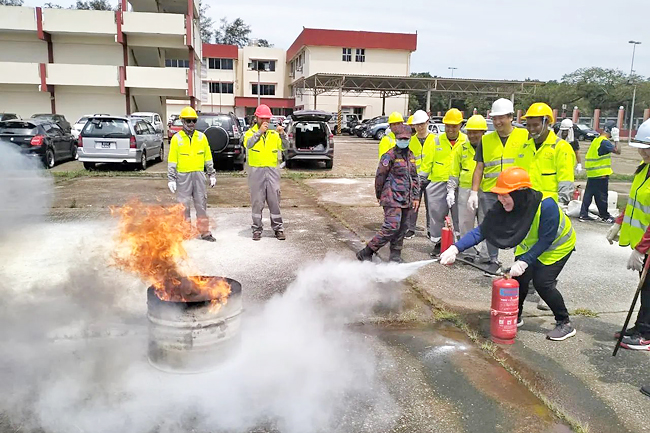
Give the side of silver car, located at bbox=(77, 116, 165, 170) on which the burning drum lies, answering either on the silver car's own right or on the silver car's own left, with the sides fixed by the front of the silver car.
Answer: on the silver car's own right

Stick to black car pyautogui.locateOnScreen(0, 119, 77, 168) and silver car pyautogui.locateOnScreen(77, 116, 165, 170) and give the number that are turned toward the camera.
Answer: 0

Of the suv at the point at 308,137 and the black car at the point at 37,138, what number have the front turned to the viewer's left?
0

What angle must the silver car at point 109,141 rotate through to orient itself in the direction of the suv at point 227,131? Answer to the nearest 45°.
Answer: approximately 45° to its right

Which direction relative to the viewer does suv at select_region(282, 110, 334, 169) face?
away from the camera

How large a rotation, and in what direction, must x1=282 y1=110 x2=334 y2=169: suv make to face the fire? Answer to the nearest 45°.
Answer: approximately 180°

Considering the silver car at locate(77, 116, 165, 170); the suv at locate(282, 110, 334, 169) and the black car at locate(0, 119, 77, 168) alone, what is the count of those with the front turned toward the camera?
0

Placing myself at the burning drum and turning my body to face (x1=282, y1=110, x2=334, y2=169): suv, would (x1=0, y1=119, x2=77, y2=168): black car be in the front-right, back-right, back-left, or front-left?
front-left

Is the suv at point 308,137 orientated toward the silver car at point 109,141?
no

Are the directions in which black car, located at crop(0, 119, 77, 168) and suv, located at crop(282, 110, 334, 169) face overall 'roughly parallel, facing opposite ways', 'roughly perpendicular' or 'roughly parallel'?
roughly parallel

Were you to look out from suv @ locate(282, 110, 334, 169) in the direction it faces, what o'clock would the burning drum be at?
The burning drum is roughly at 6 o'clock from the suv.

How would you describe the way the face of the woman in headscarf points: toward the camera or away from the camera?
toward the camera

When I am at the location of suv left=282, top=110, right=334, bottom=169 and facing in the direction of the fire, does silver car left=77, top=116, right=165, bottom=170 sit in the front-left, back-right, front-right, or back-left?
front-right

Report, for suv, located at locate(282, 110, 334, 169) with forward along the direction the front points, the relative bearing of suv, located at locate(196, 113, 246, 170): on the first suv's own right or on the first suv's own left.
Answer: on the first suv's own left

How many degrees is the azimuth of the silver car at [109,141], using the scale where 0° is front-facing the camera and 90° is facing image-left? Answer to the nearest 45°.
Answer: approximately 225°

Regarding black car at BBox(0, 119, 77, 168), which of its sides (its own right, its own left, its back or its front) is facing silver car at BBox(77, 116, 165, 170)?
right

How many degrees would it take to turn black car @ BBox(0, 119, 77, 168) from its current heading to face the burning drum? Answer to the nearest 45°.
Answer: approximately 135° to its right

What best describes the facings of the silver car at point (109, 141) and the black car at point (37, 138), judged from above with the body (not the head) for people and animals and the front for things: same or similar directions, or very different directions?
same or similar directions

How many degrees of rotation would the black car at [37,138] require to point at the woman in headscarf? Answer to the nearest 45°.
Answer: approximately 135° to its right

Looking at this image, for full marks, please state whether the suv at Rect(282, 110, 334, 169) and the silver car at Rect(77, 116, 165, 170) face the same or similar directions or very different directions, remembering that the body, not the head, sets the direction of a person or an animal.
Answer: same or similar directions

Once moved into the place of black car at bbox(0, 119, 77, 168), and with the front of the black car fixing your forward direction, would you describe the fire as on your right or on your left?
on your right
